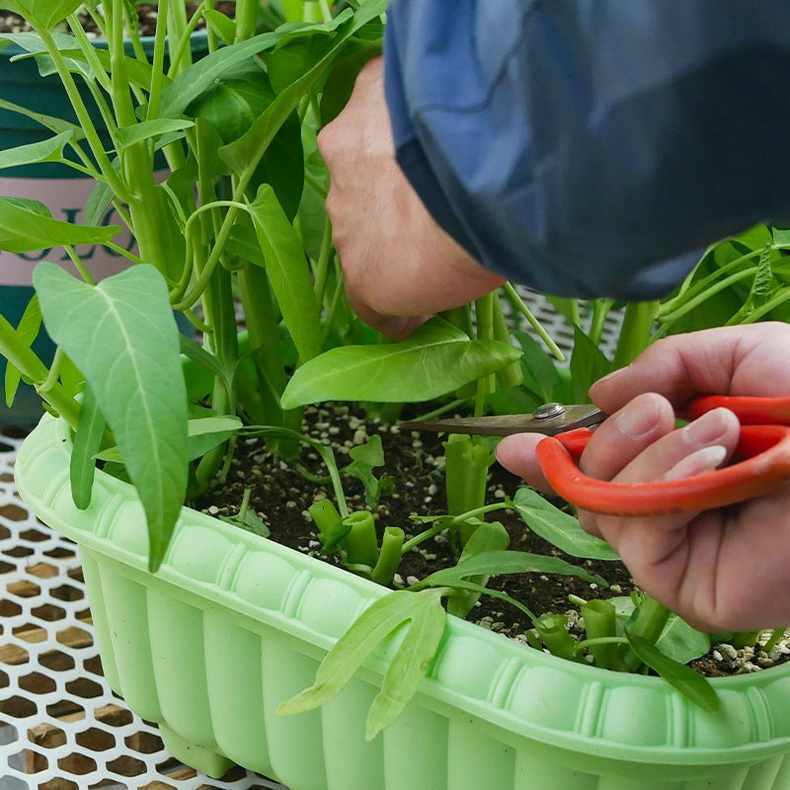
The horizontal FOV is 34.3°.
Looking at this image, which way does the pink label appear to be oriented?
toward the camera
